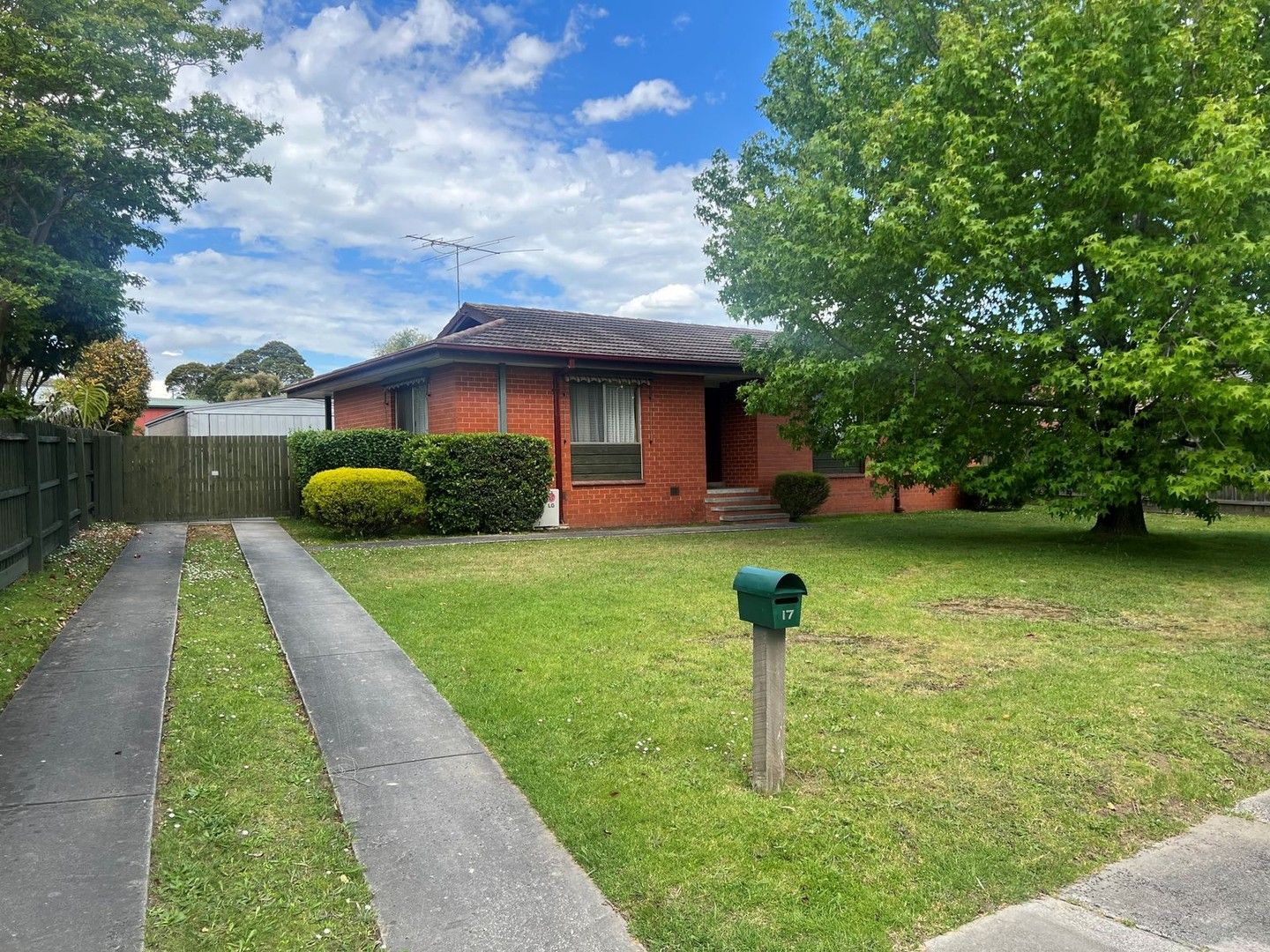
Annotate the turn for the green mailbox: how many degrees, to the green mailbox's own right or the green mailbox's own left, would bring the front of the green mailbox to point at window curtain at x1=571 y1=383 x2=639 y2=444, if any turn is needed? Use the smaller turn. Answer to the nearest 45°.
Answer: approximately 135° to the green mailbox's own left

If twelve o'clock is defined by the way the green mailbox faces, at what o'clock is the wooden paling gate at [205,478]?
The wooden paling gate is roughly at 6 o'clock from the green mailbox.

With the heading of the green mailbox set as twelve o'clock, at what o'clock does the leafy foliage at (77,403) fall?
The leafy foliage is roughly at 6 o'clock from the green mailbox.

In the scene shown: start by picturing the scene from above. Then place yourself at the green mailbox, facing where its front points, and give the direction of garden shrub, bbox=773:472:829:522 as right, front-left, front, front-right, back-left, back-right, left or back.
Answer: back-left

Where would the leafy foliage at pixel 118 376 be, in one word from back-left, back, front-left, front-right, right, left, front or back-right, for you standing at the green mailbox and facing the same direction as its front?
back

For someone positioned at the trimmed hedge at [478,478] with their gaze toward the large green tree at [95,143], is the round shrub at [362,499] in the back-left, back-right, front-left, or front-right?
front-left

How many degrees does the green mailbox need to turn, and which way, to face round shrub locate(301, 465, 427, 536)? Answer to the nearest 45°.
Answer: approximately 180°

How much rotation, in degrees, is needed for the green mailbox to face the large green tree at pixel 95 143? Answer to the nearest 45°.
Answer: approximately 180°

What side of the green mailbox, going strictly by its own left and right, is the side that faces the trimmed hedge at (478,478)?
back

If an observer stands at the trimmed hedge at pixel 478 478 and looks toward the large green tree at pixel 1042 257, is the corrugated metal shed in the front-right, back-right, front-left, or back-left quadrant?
back-left
